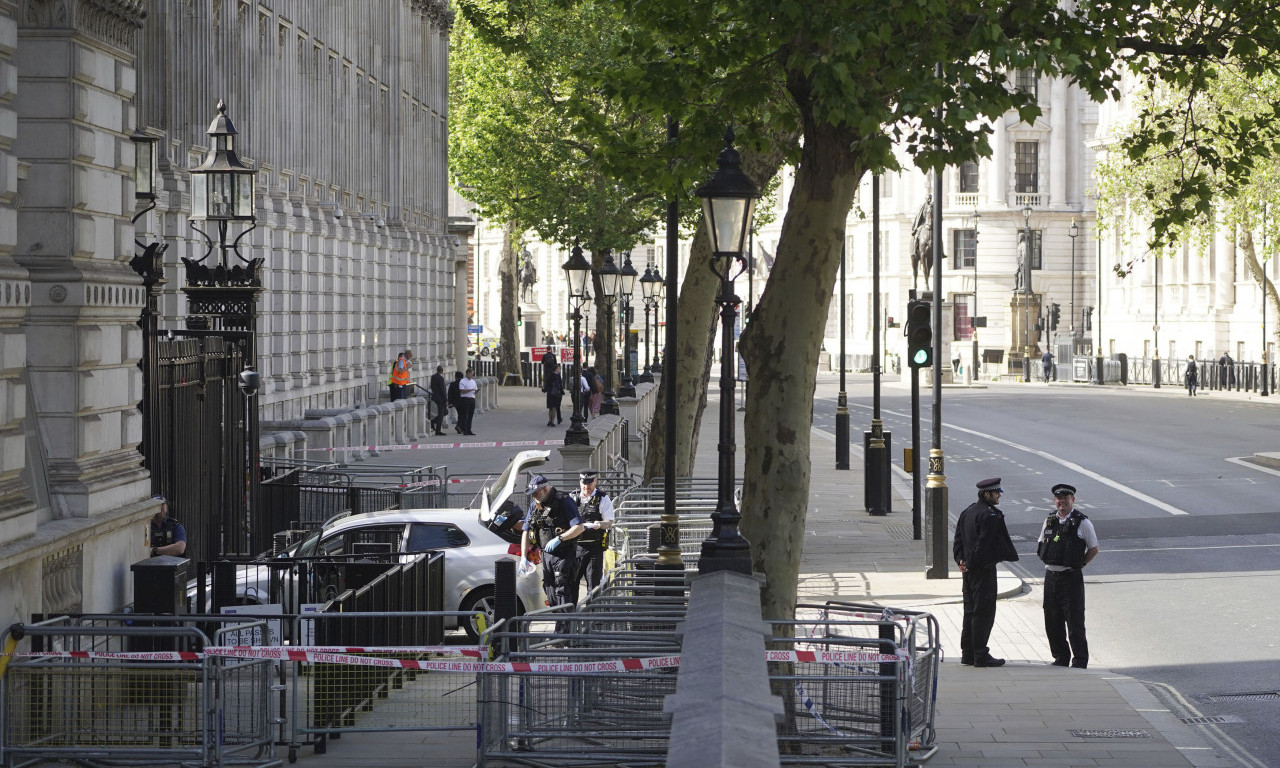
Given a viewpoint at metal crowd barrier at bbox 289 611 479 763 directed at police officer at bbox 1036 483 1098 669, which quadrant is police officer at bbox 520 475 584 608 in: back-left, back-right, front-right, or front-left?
front-left

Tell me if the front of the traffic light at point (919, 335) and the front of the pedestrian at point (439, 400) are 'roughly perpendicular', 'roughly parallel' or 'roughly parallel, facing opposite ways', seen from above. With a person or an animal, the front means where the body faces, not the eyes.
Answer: roughly perpendicular

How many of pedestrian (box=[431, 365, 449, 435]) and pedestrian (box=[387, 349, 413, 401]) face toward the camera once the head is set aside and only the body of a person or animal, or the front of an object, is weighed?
0

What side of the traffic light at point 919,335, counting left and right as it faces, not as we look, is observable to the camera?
front

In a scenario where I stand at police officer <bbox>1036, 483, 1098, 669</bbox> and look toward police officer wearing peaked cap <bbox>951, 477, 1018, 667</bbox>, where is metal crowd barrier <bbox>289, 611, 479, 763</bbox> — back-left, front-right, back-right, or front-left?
front-left

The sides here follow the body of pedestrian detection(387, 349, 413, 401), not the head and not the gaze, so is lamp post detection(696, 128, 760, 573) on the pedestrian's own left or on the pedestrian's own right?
on the pedestrian's own right

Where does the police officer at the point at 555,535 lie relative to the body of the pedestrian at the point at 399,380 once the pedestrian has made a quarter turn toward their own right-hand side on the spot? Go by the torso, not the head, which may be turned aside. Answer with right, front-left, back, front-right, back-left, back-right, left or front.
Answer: front

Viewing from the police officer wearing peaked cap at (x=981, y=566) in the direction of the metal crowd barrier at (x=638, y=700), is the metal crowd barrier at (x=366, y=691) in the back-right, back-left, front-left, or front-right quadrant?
front-right
